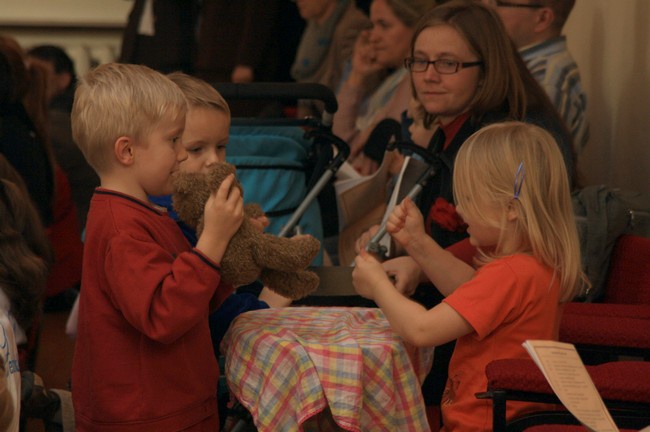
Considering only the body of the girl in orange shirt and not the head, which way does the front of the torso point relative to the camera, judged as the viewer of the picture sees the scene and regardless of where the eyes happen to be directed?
to the viewer's left

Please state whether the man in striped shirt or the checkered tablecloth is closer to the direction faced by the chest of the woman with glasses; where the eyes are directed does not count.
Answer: the checkered tablecloth

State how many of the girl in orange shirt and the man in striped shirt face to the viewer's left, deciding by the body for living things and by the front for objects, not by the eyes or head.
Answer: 2

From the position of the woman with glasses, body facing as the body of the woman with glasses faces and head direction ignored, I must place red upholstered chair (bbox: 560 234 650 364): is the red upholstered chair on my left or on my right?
on my left

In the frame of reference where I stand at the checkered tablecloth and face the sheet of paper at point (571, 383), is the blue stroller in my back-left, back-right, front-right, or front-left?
back-left

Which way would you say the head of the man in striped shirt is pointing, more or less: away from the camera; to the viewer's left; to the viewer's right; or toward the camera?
to the viewer's left

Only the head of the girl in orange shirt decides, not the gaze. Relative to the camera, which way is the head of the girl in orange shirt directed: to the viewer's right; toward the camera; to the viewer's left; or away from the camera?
to the viewer's left

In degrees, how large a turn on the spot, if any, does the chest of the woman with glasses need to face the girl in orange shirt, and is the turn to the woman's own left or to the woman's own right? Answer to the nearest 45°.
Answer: approximately 45° to the woman's own left

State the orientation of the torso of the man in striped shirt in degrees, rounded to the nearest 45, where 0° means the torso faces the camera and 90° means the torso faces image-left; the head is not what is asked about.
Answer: approximately 90°

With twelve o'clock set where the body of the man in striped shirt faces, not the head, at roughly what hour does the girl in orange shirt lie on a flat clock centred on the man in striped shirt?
The girl in orange shirt is roughly at 9 o'clock from the man in striped shirt.
